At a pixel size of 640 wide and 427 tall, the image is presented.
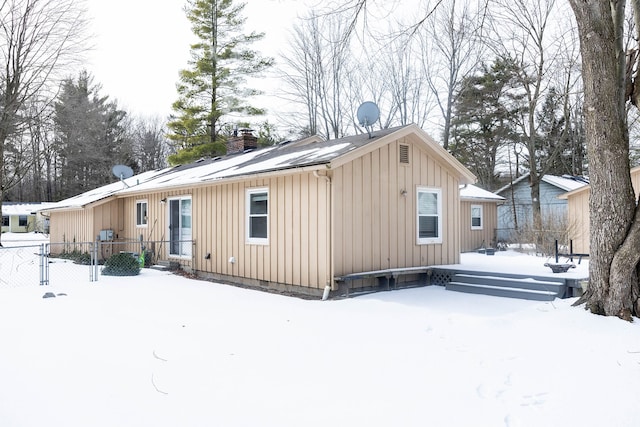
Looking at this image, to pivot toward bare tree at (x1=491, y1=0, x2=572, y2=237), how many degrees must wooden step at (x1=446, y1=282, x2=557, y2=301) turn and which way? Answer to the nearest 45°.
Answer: approximately 180°

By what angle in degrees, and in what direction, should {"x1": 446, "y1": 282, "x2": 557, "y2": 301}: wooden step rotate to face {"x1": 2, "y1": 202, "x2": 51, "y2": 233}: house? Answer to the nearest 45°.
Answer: approximately 135° to its right

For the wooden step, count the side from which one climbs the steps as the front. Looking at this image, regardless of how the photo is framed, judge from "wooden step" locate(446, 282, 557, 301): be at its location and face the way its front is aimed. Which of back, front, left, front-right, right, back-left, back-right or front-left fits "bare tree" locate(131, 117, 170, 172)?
back-right

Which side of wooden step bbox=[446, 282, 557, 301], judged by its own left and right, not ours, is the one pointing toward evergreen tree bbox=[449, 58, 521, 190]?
back

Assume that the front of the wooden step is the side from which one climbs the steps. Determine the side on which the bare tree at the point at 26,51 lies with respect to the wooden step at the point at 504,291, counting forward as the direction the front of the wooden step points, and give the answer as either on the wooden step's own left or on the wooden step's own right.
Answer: on the wooden step's own right

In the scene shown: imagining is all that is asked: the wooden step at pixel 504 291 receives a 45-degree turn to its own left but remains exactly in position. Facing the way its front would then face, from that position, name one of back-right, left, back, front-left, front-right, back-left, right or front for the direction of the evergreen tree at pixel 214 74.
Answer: back

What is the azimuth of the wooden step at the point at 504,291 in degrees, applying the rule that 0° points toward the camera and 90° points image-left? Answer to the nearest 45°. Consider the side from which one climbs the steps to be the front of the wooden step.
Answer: approximately 0°

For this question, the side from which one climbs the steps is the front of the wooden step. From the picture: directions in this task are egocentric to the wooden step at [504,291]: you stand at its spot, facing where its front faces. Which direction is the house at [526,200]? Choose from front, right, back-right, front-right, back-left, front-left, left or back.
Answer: back

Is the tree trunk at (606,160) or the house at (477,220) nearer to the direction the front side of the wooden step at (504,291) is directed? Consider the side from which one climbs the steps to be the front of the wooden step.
the tree trunk

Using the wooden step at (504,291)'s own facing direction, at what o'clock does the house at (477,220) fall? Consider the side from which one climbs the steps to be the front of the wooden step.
The house is roughly at 6 o'clock from the wooden step.

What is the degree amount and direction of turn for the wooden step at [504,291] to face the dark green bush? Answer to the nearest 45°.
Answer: approximately 90° to its right

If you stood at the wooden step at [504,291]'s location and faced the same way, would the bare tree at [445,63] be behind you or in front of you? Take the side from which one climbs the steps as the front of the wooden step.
behind
